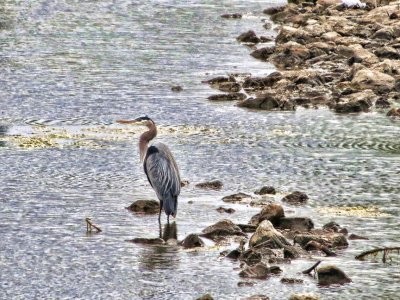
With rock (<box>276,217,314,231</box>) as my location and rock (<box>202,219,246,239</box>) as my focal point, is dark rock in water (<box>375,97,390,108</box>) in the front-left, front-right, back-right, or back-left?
back-right

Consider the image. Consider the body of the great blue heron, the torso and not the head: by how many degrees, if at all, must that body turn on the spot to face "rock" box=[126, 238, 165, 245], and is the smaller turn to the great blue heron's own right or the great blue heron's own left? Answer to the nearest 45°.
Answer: approximately 90° to the great blue heron's own left

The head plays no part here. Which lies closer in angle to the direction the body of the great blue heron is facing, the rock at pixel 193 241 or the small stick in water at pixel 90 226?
the small stick in water

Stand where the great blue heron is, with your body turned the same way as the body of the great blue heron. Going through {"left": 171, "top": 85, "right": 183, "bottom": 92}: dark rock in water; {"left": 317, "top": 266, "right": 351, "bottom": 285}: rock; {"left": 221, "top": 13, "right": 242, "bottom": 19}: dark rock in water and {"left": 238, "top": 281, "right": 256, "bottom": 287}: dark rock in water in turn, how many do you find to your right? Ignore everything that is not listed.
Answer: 2

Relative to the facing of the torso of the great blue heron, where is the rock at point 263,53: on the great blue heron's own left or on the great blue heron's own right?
on the great blue heron's own right

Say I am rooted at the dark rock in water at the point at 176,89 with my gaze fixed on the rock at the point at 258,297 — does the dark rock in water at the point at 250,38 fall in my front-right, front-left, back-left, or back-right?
back-left

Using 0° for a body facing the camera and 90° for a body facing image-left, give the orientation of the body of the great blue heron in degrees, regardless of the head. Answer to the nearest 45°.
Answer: approximately 90°

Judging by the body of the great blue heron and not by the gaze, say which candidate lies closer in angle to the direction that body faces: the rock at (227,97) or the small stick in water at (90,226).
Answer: the small stick in water
